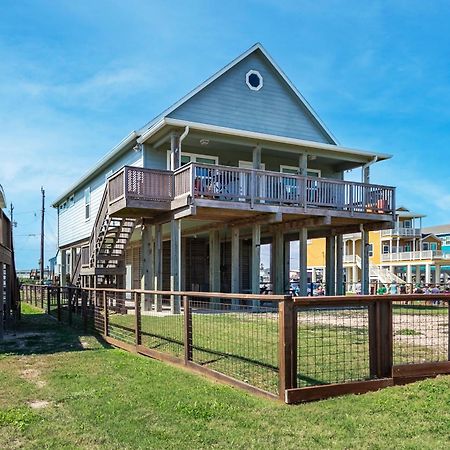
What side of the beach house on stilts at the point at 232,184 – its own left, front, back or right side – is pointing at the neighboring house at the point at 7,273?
right

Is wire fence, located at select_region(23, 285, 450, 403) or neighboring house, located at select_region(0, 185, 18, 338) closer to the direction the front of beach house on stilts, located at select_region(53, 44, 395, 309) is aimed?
the wire fence

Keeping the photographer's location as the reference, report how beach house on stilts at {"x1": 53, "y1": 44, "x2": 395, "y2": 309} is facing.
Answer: facing the viewer and to the right of the viewer
